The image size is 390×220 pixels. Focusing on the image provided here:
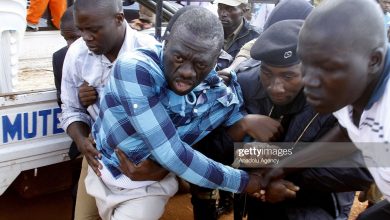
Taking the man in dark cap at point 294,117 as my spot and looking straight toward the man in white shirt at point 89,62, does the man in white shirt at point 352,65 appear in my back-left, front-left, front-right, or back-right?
back-left

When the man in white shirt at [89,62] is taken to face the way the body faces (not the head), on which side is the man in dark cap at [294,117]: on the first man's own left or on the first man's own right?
on the first man's own left

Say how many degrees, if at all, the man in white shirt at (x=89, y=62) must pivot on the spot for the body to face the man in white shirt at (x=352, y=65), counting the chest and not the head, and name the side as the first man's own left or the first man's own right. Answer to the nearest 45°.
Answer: approximately 90° to the first man's own left

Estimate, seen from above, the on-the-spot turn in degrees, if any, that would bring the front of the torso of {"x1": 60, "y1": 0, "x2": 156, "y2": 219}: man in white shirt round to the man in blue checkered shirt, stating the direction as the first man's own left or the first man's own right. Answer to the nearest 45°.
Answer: approximately 90° to the first man's own left
